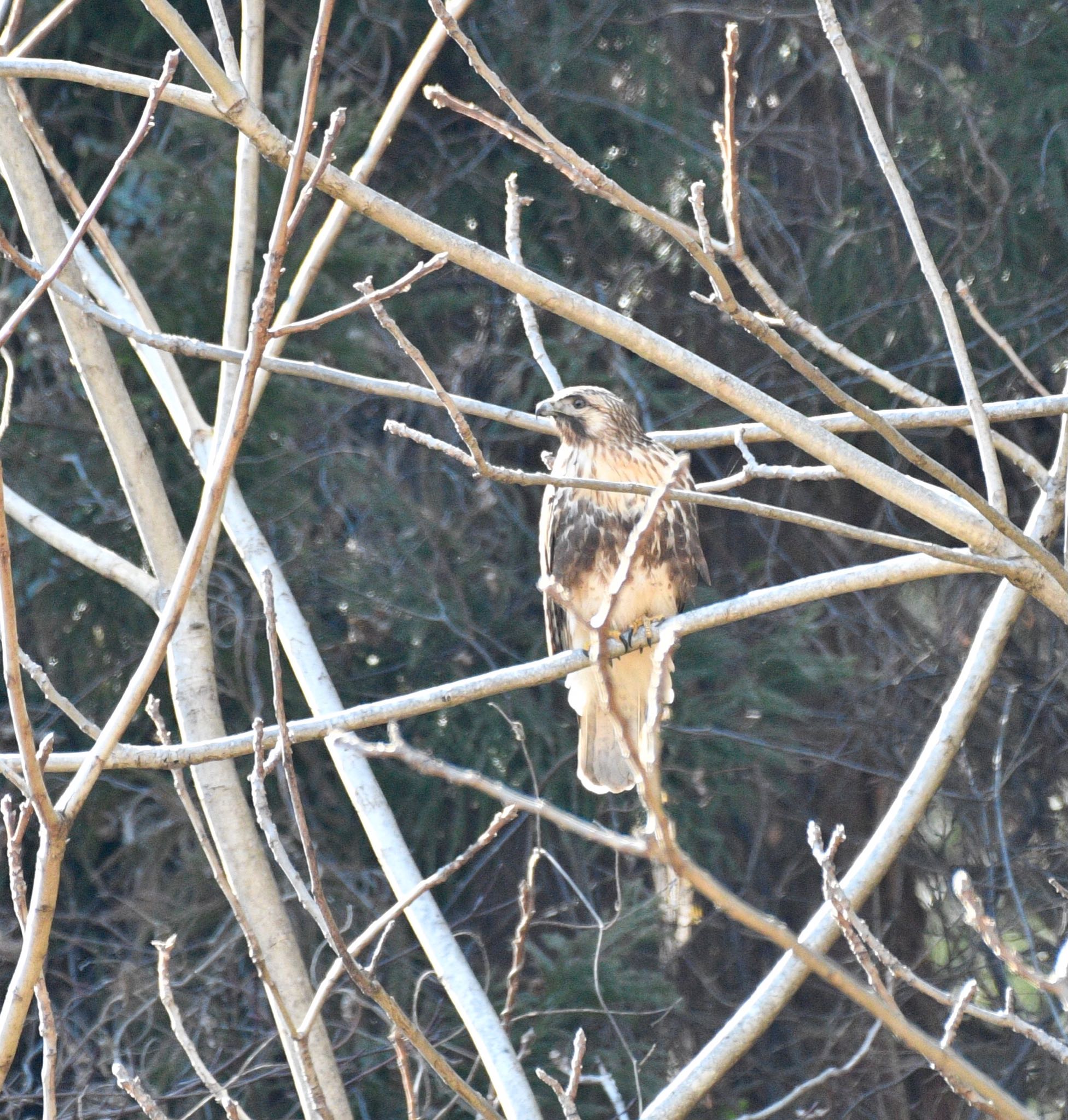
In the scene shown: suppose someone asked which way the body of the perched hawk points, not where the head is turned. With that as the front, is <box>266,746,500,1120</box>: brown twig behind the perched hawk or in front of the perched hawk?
in front

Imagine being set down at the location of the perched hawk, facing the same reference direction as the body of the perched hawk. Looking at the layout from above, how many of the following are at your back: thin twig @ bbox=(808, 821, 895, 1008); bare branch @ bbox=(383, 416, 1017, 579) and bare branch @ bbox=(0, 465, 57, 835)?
0

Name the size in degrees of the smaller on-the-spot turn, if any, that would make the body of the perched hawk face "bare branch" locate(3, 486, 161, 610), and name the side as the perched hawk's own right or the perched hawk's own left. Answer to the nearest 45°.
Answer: approximately 45° to the perched hawk's own right

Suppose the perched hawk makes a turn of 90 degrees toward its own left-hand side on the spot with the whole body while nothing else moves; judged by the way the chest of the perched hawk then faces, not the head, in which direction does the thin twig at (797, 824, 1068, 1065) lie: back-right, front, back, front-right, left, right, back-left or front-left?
front

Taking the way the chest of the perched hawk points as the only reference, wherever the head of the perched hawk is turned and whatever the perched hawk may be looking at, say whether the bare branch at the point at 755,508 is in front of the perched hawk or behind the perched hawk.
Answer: in front

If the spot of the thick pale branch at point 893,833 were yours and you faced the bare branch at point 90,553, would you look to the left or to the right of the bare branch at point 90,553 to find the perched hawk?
right

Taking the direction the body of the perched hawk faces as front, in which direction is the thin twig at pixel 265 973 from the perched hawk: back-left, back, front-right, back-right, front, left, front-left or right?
front

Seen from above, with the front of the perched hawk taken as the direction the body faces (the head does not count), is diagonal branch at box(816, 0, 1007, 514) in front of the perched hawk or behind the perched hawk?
in front

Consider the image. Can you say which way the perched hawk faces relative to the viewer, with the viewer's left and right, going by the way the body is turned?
facing the viewer
